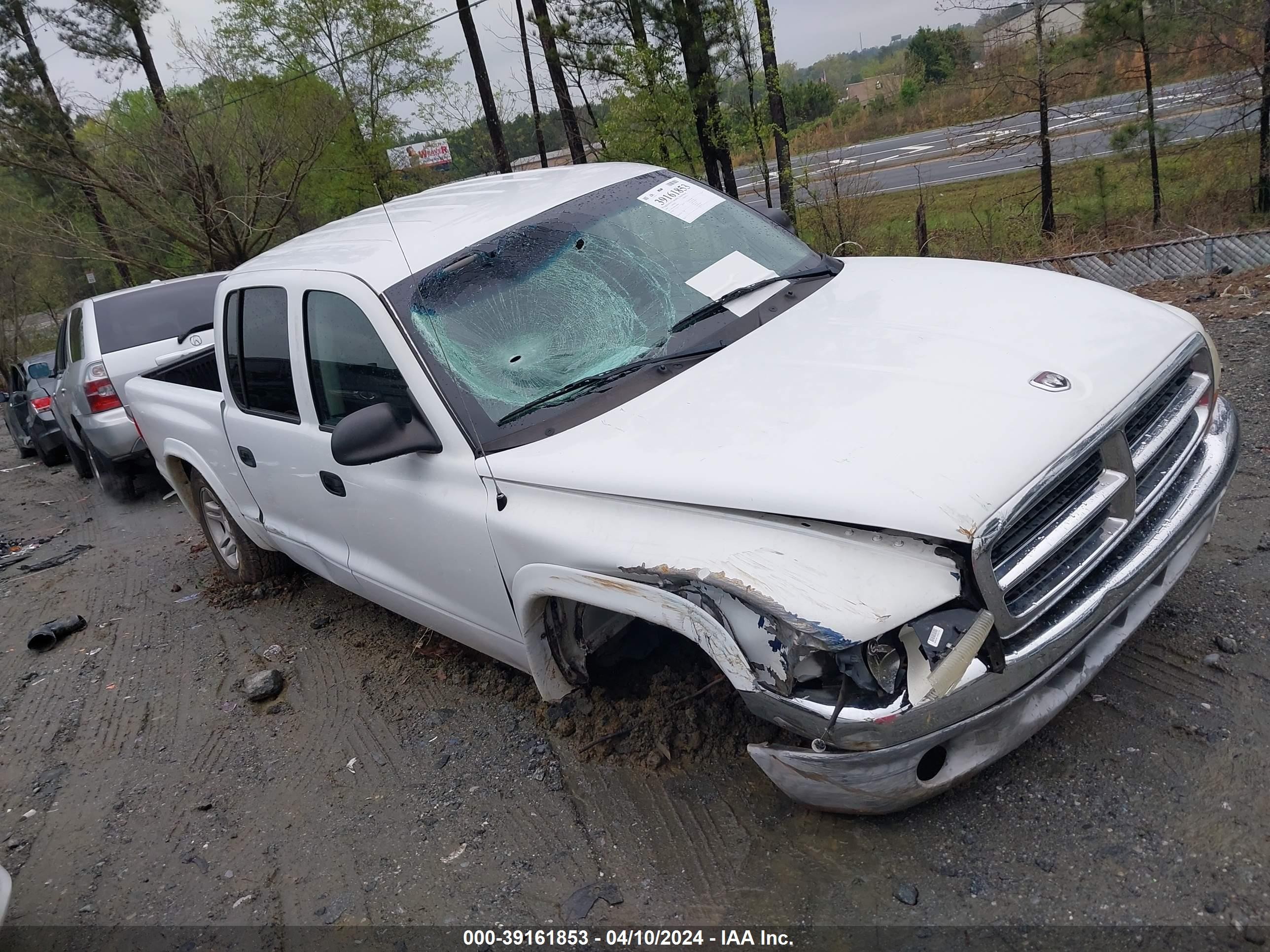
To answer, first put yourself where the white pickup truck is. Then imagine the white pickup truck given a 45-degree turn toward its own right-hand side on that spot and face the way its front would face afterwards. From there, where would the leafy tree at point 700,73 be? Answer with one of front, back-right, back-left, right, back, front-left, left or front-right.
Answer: back

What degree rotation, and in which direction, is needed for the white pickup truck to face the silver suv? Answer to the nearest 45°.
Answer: approximately 180°

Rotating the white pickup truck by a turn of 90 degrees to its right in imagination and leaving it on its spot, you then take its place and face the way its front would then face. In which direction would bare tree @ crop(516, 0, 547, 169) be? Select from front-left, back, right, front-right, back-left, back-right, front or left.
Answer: back-right

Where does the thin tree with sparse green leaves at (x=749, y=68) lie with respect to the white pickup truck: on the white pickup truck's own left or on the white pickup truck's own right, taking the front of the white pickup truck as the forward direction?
on the white pickup truck's own left

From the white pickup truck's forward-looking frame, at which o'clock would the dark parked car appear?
The dark parked car is roughly at 6 o'clock from the white pickup truck.

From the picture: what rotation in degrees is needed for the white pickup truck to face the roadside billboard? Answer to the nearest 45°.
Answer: approximately 135° to its left

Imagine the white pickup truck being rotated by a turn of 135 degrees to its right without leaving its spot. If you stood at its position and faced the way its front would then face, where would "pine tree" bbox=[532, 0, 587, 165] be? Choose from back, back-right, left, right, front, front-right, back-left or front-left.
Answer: right

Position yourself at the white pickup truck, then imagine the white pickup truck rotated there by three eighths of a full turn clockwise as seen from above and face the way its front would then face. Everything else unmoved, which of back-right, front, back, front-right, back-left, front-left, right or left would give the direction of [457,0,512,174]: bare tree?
right

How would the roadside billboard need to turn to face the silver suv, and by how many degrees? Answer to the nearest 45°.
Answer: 0° — it already faces it

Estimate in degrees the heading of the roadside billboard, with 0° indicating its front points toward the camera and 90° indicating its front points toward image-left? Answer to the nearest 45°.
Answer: approximately 0°

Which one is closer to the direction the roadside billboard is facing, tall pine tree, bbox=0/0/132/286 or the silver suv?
the silver suv

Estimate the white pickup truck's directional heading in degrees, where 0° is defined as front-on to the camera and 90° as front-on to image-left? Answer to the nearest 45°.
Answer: approximately 315°

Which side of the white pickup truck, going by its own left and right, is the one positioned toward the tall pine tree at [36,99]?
back

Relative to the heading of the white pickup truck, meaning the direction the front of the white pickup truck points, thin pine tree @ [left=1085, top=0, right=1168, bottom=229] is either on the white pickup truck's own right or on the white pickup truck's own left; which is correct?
on the white pickup truck's own left

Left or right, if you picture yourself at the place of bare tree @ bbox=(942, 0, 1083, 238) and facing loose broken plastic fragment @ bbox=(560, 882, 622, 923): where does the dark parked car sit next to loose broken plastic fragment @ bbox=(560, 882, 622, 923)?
right
